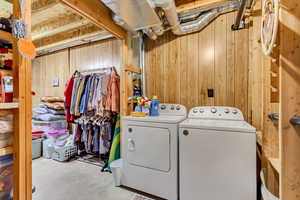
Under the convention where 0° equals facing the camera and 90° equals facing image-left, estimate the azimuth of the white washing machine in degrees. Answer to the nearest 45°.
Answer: approximately 0°

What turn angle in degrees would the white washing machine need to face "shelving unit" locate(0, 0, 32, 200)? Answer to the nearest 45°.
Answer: approximately 45° to its right

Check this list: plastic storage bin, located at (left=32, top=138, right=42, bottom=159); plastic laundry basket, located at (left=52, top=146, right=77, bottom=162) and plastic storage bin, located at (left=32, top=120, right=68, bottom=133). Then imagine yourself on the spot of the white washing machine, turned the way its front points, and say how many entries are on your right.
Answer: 3

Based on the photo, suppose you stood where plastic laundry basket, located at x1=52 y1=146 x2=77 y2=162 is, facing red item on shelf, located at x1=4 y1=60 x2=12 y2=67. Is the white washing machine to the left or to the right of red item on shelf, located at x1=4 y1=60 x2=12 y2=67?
left

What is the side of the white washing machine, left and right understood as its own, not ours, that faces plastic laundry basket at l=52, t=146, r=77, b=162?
right

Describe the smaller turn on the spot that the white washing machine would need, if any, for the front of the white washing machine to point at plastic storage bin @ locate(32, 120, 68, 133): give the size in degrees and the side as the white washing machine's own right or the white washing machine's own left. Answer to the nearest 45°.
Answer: approximately 90° to the white washing machine's own right

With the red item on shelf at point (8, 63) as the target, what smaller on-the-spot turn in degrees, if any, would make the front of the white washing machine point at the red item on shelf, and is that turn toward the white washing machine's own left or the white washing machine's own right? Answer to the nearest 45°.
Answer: approximately 45° to the white washing machine's own right
